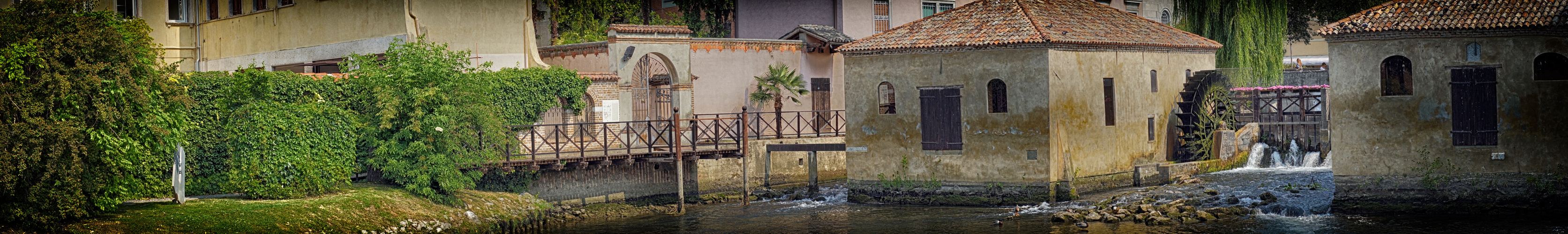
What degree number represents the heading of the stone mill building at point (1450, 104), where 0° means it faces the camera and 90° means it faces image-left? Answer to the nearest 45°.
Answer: approximately 0°

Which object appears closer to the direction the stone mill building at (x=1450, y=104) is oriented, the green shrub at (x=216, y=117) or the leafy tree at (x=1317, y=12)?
the green shrub
